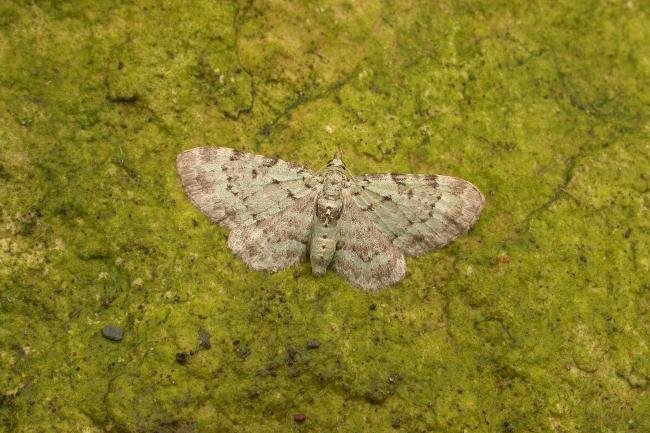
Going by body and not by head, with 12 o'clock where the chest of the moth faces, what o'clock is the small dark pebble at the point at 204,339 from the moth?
The small dark pebble is roughly at 7 o'clock from the moth.

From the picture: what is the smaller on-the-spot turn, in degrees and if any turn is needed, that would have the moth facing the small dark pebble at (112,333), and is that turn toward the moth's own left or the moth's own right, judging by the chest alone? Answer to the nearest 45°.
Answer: approximately 135° to the moth's own left

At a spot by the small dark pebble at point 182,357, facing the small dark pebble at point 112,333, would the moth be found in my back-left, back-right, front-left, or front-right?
back-right

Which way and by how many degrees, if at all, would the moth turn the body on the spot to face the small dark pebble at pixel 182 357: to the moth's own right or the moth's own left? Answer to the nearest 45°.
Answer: approximately 135° to the moth's own left

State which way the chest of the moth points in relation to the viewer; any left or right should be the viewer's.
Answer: facing away from the viewer
